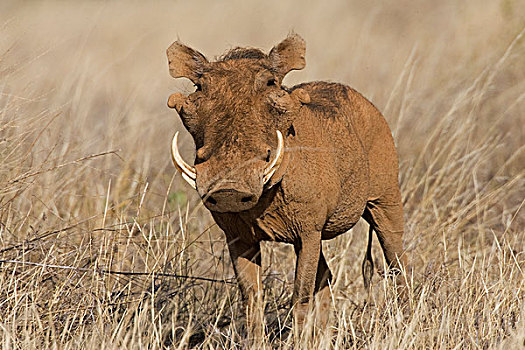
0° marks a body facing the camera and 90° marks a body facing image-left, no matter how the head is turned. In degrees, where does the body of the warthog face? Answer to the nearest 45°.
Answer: approximately 45°
